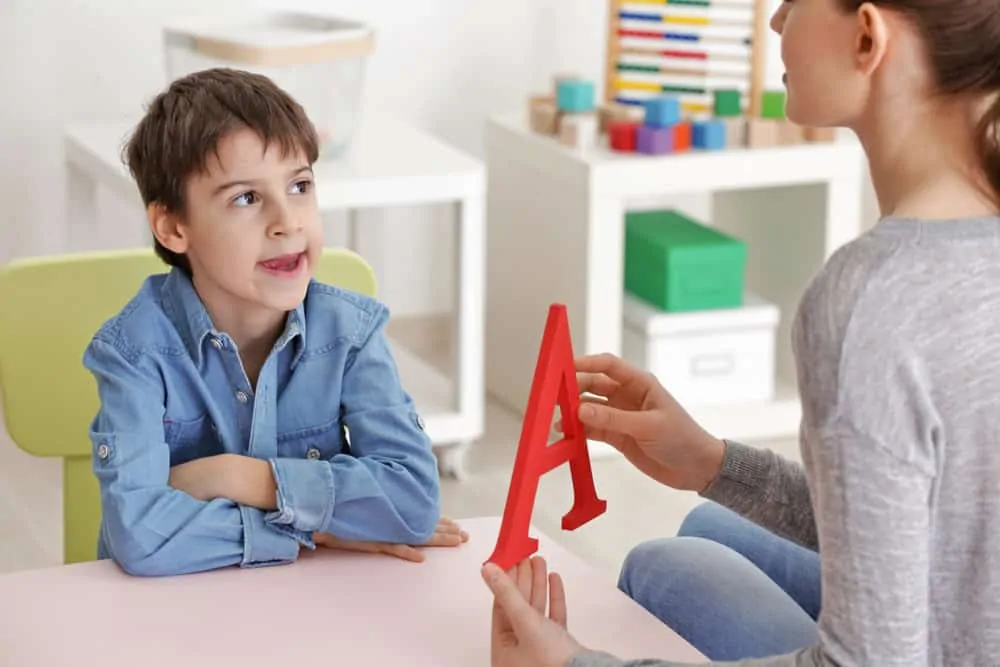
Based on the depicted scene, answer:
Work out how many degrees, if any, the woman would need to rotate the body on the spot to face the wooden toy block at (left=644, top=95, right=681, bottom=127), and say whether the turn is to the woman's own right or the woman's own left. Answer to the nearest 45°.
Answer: approximately 45° to the woman's own right

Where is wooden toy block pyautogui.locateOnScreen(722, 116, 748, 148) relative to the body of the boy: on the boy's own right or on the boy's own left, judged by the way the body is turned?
on the boy's own left

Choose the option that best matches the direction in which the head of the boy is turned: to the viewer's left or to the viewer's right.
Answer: to the viewer's right

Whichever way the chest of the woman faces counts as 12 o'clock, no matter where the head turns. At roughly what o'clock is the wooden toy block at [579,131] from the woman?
The wooden toy block is roughly at 1 o'clock from the woman.

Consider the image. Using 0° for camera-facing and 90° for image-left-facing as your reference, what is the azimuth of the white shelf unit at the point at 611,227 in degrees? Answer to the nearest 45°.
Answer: approximately 315°

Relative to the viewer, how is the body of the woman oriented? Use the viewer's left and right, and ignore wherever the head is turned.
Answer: facing away from the viewer and to the left of the viewer

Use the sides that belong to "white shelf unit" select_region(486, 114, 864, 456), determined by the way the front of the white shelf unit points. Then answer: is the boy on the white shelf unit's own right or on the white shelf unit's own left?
on the white shelf unit's own right

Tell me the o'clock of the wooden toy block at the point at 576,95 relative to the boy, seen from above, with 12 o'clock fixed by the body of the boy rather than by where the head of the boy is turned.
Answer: The wooden toy block is roughly at 8 o'clock from the boy.

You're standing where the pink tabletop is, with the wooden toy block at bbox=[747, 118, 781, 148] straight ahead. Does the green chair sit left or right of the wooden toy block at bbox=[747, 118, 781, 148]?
left

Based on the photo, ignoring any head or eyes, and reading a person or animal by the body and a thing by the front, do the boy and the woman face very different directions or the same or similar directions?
very different directions

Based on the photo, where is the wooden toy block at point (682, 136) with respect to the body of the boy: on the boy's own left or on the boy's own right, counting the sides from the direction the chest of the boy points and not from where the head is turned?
on the boy's own left

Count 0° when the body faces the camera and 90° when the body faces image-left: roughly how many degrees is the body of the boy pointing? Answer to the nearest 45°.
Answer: approximately 315°
